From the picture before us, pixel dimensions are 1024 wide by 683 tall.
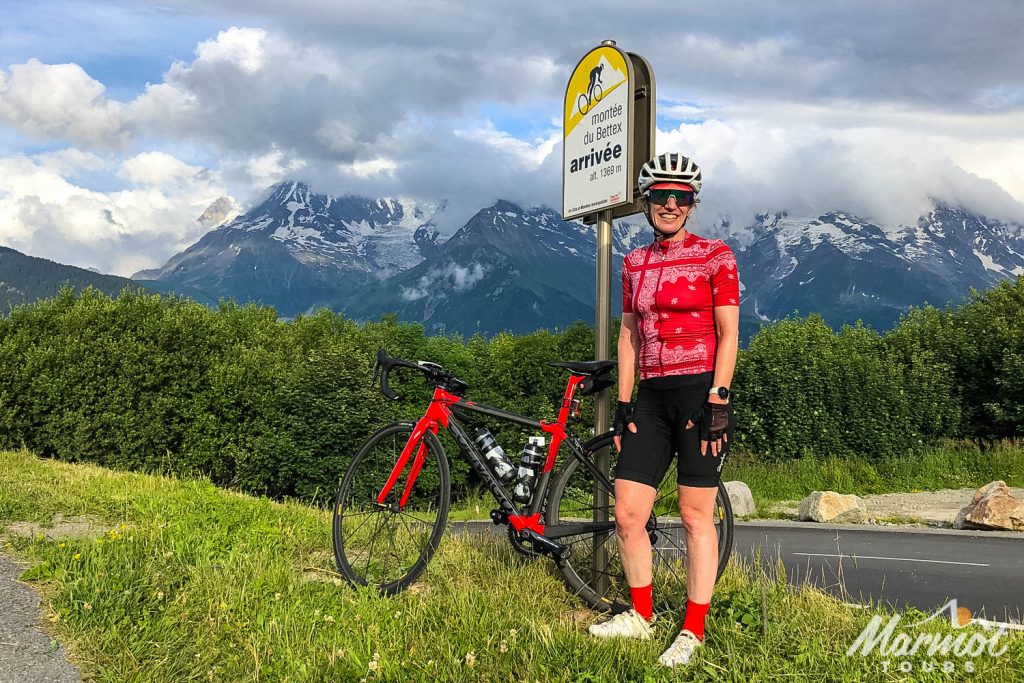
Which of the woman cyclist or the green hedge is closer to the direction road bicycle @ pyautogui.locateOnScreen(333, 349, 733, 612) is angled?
the green hedge

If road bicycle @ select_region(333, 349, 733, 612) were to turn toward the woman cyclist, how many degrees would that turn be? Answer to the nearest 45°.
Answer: approximately 135° to its left

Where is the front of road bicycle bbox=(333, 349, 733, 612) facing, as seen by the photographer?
facing to the left of the viewer

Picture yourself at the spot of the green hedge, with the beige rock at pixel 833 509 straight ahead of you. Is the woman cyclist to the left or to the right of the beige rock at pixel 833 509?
right
